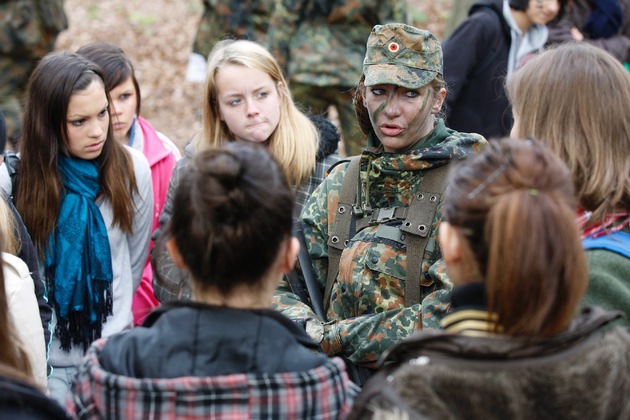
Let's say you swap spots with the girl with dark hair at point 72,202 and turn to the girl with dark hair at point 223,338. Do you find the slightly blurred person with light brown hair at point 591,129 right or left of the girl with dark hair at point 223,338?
left

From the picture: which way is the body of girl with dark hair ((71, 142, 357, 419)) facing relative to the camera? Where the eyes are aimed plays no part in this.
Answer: away from the camera

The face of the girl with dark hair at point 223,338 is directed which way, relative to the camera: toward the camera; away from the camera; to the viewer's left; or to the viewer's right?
away from the camera

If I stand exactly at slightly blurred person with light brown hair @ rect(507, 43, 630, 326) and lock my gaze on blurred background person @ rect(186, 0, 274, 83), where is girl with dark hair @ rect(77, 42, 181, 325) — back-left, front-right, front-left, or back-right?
front-left

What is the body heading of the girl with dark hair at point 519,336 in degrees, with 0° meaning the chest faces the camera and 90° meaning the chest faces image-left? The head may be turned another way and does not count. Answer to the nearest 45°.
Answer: approximately 180°

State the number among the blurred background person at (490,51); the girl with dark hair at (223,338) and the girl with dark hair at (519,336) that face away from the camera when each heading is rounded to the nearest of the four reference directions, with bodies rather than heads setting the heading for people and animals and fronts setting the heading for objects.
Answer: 2

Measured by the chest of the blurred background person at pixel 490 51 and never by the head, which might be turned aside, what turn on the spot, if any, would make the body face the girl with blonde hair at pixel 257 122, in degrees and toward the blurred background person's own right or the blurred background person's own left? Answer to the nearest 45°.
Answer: approximately 90° to the blurred background person's own right

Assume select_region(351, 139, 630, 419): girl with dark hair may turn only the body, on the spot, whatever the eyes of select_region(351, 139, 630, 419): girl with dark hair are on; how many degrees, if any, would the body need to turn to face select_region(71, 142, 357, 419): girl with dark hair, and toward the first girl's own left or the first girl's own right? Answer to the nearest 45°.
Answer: approximately 90° to the first girl's own left

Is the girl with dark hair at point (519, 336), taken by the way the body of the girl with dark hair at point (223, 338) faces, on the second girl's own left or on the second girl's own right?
on the second girl's own right

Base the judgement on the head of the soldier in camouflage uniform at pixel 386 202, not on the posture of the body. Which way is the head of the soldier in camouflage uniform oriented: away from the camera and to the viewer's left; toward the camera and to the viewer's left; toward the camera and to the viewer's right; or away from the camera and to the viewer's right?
toward the camera and to the viewer's left

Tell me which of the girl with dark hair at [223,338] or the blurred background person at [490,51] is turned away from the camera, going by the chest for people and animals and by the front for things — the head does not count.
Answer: the girl with dark hair

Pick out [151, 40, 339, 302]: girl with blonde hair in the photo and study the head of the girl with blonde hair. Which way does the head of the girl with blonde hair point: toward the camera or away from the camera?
toward the camera

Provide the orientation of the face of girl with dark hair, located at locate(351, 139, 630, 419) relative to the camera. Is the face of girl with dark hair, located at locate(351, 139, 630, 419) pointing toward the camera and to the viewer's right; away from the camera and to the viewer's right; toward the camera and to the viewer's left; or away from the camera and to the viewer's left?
away from the camera and to the viewer's left
